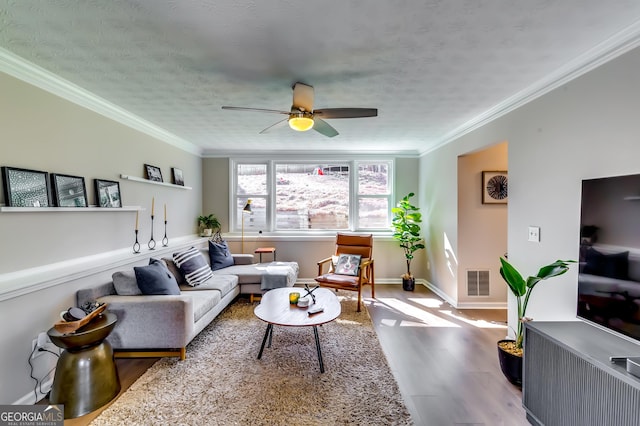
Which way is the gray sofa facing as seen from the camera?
to the viewer's right

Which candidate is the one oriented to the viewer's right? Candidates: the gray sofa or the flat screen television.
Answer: the gray sofa

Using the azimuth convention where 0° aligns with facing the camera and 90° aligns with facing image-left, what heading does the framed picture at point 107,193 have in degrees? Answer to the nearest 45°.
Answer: approximately 315°

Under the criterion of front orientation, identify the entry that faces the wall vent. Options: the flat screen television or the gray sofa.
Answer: the gray sofa

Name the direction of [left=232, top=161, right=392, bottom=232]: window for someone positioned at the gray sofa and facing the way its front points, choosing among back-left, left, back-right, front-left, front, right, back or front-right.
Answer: front-left

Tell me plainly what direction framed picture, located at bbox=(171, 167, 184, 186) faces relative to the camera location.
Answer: facing the viewer and to the right of the viewer

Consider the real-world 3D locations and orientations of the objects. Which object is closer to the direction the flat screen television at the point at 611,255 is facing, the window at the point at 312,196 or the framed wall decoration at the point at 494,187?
the window

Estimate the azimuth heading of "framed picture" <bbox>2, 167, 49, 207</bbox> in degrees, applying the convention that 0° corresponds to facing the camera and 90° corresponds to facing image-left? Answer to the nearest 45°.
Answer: approximately 315°

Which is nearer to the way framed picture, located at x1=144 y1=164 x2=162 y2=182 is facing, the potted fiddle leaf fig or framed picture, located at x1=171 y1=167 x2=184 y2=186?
the potted fiddle leaf fig

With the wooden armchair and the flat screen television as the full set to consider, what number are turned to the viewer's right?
0

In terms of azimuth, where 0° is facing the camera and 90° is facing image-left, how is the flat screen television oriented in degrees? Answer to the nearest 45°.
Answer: approximately 45°

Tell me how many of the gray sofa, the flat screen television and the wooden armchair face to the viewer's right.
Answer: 1

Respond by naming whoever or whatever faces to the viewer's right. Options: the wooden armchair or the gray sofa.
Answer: the gray sofa

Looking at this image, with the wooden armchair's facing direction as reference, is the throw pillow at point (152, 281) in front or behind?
in front

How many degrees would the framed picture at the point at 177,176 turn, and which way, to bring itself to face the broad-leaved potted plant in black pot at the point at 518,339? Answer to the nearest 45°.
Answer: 0° — it already faces it
